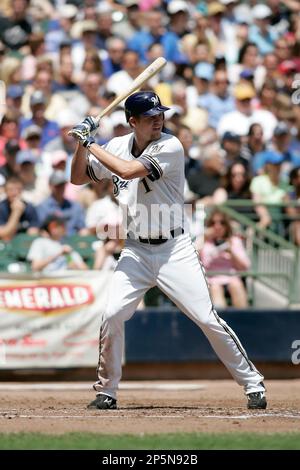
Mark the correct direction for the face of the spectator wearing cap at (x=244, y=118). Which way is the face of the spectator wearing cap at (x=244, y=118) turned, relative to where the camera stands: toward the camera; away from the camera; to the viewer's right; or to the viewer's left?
toward the camera

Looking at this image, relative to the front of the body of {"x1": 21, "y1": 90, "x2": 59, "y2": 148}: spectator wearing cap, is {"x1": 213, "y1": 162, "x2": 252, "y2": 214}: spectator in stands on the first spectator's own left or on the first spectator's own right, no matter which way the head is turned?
on the first spectator's own left

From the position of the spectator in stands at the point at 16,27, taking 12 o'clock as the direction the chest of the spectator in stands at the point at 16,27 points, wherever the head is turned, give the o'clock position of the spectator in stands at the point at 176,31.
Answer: the spectator in stands at the point at 176,31 is roughly at 9 o'clock from the spectator in stands at the point at 16,27.

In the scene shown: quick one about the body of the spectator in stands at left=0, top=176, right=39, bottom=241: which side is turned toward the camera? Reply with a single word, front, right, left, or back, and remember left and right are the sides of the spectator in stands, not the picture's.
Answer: front

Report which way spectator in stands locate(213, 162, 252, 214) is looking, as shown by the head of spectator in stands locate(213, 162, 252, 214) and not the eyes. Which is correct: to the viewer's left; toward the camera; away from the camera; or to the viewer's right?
toward the camera

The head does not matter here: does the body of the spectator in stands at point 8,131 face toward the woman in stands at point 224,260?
no

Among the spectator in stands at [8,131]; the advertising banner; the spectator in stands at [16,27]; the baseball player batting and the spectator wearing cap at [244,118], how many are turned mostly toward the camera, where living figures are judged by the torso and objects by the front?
5

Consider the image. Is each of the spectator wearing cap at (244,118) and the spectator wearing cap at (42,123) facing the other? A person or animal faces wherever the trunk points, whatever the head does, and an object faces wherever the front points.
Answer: no

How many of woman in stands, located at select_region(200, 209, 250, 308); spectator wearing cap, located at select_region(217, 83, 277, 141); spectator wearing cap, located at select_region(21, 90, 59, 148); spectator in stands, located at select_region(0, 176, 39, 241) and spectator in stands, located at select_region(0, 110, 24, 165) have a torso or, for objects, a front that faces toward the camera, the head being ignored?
5

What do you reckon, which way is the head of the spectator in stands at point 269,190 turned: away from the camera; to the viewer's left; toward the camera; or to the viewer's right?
toward the camera

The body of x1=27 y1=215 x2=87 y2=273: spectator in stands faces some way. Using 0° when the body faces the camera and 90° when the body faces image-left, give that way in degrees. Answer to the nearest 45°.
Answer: approximately 315°

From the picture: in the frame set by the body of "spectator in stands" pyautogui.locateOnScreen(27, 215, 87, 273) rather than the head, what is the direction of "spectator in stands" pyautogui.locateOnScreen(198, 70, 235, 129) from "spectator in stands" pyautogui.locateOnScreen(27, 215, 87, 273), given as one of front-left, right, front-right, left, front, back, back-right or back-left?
left

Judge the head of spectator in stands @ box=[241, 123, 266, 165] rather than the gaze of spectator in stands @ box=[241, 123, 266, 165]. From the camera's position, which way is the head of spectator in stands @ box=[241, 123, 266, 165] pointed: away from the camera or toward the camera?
toward the camera

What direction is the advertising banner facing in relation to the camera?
toward the camera

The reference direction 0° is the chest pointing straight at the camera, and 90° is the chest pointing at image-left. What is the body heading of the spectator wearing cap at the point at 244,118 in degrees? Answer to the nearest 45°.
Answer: approximately 0°

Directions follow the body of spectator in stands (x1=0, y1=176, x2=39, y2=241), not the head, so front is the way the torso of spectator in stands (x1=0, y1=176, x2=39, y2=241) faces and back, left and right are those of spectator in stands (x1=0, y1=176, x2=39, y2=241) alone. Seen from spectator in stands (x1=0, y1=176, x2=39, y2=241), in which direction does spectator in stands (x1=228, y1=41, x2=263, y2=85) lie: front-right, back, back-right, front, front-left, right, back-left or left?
back-left
